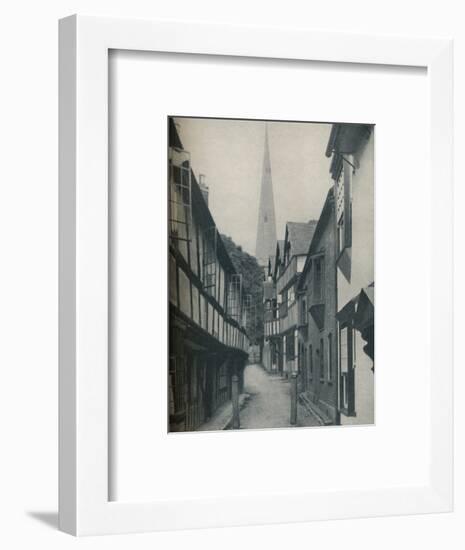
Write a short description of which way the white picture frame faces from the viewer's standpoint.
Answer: facing the viewer and to the right of the viewer
